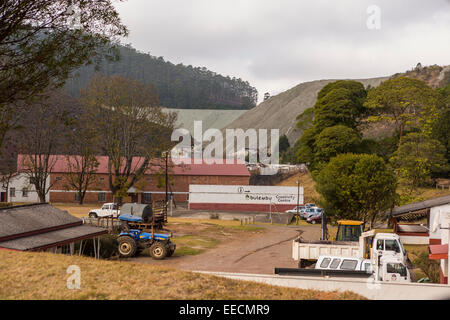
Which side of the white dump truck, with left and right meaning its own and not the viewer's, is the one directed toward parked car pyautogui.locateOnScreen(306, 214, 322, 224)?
left

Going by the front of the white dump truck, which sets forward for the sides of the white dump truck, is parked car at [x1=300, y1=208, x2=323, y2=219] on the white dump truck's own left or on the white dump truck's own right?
on the white dump truck's own left

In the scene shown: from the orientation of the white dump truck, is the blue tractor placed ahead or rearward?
rearward

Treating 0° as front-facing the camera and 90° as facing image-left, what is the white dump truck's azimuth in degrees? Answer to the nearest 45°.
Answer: approximately 270°
